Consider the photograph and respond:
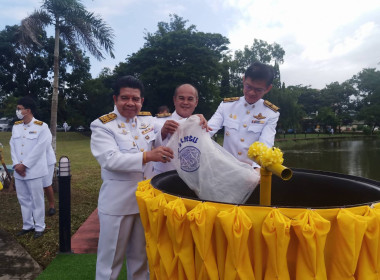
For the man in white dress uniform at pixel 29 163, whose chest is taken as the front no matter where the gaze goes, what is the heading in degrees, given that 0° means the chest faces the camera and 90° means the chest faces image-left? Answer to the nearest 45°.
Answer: approximately 45°

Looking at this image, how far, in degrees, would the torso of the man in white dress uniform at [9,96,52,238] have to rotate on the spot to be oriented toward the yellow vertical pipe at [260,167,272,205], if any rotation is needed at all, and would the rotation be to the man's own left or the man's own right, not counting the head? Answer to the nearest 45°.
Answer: approximately 45° to the man's own left

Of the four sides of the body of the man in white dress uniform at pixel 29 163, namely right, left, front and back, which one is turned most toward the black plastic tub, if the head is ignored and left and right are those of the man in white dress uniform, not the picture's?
left

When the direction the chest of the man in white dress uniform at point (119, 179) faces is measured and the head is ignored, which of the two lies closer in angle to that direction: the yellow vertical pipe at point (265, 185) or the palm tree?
the yellow vertical pipe

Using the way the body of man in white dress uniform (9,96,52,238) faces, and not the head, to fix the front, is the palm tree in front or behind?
behind

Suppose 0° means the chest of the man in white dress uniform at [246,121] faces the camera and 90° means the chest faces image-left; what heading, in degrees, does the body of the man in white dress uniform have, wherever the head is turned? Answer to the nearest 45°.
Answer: approximately 0°

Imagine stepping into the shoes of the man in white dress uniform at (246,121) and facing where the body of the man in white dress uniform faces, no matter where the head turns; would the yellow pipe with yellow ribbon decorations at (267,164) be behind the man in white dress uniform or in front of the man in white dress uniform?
in front

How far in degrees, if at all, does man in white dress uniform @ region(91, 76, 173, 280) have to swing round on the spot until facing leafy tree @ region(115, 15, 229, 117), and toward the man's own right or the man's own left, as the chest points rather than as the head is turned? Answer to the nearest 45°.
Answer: approximately 135° to the man's own left
